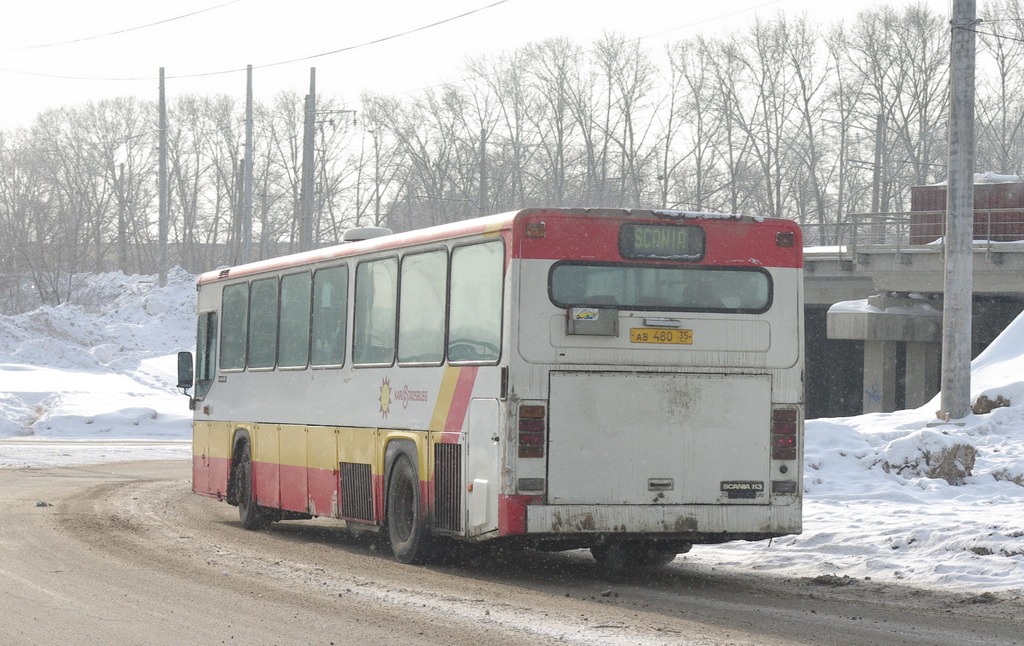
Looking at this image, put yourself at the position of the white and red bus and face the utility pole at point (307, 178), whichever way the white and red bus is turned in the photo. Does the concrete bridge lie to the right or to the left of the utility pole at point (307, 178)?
right

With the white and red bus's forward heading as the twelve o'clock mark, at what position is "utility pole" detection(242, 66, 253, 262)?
The utility pole is roughly at 1 o'clock from the white and red bus.

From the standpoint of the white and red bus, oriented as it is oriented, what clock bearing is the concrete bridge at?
The concrete bridge is roughly at 2 o'clock from the white and red bus.

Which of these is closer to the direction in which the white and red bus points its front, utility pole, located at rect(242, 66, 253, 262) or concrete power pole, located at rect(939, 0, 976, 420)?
the utility pole

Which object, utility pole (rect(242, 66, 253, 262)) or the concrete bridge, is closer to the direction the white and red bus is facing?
the utility pole

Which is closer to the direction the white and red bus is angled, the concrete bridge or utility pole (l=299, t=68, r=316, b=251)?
the utility pole

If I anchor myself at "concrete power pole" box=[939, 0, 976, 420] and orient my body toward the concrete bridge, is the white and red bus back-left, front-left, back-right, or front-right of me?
back-left

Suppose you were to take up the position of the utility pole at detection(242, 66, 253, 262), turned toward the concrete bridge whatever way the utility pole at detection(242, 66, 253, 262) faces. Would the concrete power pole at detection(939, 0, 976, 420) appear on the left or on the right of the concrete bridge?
right

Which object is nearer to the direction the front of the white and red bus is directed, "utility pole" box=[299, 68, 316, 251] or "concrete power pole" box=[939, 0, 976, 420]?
the utility pole

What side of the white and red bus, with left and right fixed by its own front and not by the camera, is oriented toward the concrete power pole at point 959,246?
right

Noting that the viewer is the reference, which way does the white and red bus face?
facing away from the viewer and to the left of the viewer
